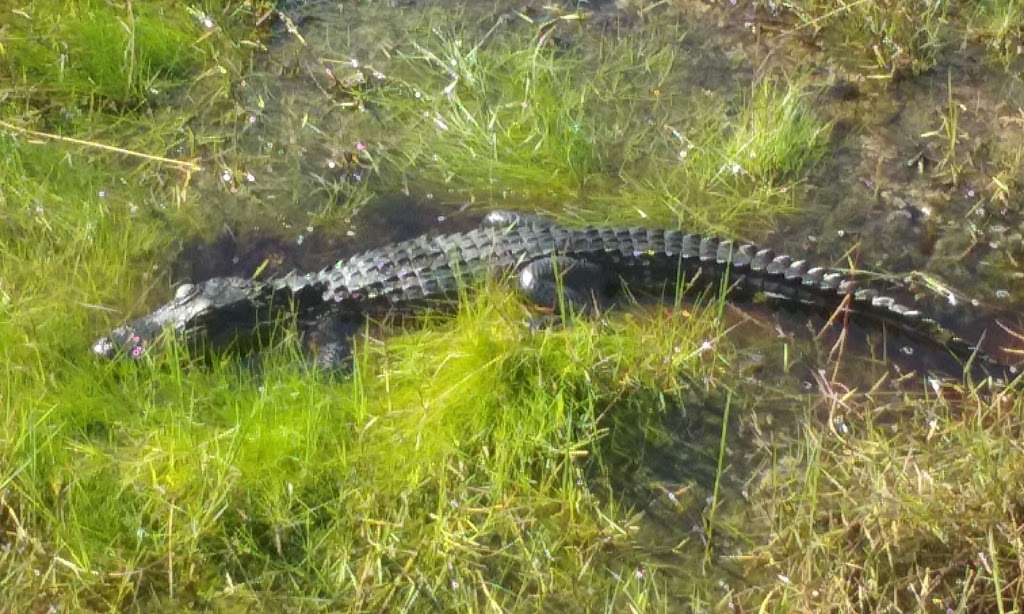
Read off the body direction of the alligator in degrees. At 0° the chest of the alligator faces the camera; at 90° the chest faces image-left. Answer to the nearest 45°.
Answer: approximately 90°
